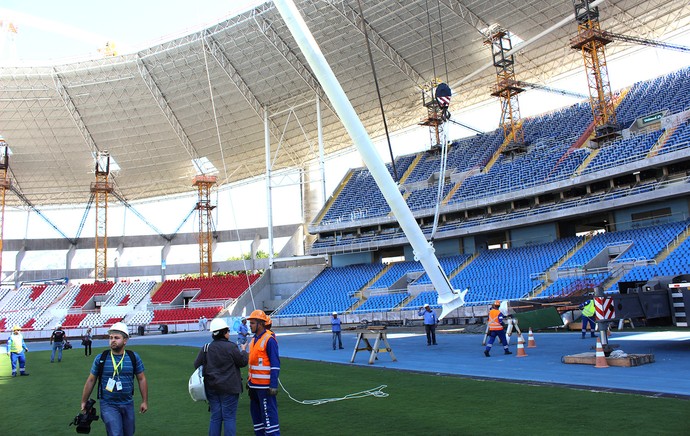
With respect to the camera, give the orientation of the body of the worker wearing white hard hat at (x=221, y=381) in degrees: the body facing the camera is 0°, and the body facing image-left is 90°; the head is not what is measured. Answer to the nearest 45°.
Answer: approximately 225°

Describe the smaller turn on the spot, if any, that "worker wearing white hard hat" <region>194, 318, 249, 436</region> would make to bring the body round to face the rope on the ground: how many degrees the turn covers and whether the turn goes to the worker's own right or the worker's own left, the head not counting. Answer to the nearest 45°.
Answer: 0° — they already face it

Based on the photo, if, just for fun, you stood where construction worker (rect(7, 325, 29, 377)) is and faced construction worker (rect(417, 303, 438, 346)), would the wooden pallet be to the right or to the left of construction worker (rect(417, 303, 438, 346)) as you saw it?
right

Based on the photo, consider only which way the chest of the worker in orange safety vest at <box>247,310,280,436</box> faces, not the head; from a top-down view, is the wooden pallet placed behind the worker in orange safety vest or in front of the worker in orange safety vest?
behind

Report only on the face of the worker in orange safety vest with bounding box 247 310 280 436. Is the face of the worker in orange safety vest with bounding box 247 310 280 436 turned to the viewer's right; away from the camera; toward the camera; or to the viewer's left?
to the viewer's left

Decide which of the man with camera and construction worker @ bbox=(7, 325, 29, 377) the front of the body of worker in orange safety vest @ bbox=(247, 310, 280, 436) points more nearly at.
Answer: the man with camera

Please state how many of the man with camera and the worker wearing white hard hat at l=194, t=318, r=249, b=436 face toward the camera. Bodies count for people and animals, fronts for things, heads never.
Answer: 1

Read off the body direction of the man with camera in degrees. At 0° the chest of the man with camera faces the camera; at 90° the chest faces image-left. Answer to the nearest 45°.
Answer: approximately 0°

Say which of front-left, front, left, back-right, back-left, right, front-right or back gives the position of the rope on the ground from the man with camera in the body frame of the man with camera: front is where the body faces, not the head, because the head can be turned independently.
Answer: back-left

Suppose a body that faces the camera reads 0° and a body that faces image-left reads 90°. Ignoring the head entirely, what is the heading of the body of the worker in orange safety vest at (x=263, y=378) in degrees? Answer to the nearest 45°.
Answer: approximately 45°

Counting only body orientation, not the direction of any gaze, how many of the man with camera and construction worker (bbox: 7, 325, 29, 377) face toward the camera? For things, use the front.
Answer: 2

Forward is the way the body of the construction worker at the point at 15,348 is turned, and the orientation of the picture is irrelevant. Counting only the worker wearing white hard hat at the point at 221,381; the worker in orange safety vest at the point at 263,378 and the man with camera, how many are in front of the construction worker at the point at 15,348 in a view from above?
3
